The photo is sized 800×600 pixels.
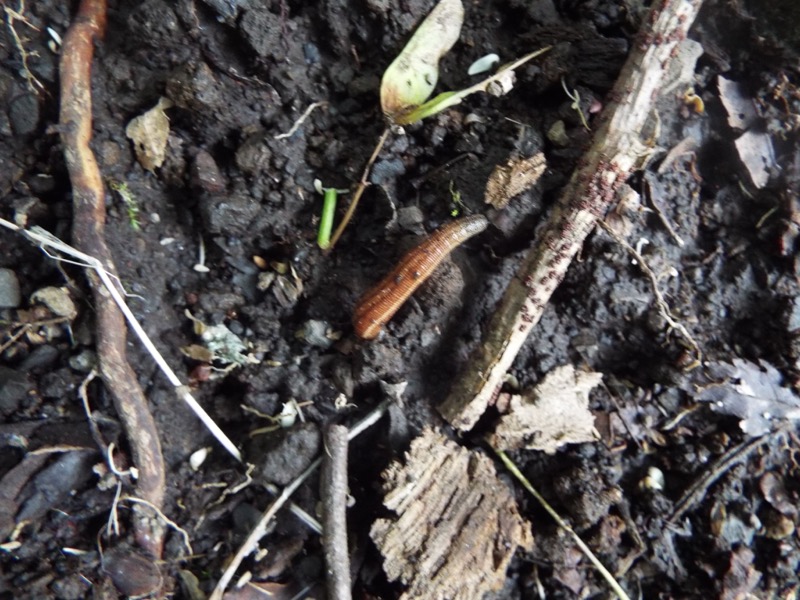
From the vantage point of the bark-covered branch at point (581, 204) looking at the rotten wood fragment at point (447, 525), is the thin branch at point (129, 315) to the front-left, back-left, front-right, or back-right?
front-right

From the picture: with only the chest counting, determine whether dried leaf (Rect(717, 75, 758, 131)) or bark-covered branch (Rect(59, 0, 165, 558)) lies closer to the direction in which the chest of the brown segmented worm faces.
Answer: the dried leaf

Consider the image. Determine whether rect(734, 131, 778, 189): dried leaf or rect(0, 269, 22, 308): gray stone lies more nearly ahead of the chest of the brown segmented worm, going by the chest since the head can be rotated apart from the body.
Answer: the dried leaf

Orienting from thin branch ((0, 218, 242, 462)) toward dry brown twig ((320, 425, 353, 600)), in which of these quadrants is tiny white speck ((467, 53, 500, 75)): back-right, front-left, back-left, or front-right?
front-left

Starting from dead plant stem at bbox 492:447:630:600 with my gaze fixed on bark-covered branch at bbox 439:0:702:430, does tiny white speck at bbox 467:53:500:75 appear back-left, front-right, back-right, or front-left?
front-left

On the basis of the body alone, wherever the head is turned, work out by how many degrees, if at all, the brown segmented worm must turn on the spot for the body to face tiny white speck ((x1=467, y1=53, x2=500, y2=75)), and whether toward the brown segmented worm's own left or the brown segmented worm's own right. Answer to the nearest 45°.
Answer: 0° — it already faces it

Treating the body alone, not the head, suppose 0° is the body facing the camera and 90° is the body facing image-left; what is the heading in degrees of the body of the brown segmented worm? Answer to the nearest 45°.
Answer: approximately 225°

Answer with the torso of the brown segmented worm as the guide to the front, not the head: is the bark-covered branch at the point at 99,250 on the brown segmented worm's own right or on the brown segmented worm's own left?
on the brown segmented worm's own left
